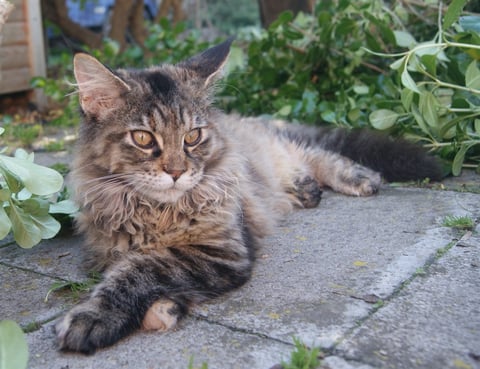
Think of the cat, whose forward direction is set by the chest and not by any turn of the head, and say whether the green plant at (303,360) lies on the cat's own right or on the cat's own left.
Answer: on the cat's own left

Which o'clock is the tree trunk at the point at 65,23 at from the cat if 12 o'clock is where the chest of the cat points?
The tree trunk is roughly at 4 o'clock from the cat.

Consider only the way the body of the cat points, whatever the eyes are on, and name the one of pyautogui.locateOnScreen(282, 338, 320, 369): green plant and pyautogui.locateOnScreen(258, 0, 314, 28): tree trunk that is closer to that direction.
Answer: the green plant

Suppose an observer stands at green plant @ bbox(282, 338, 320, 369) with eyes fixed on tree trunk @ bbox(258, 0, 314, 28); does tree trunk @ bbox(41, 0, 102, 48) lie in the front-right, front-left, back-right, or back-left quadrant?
front-left

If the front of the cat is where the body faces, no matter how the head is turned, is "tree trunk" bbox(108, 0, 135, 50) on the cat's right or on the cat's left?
on the cat's right

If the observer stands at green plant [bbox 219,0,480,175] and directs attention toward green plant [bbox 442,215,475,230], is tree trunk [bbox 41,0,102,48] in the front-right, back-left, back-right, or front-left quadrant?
back-right

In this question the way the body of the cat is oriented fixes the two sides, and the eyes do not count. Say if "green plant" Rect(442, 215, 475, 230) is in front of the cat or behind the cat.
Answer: behind

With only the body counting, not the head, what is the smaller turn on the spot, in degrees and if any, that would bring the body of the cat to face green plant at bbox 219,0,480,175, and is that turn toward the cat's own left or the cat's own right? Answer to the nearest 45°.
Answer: approximately 180°

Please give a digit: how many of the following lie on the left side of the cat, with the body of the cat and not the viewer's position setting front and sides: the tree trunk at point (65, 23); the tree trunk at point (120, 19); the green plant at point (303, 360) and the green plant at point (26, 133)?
1

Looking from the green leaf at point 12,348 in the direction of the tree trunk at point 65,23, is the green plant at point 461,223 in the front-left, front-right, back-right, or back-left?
front-right

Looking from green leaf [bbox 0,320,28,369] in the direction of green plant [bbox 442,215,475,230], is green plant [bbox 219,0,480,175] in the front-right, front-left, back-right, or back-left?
front-left

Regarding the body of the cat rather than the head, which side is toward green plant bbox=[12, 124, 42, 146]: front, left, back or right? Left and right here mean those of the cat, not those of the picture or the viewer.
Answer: right
